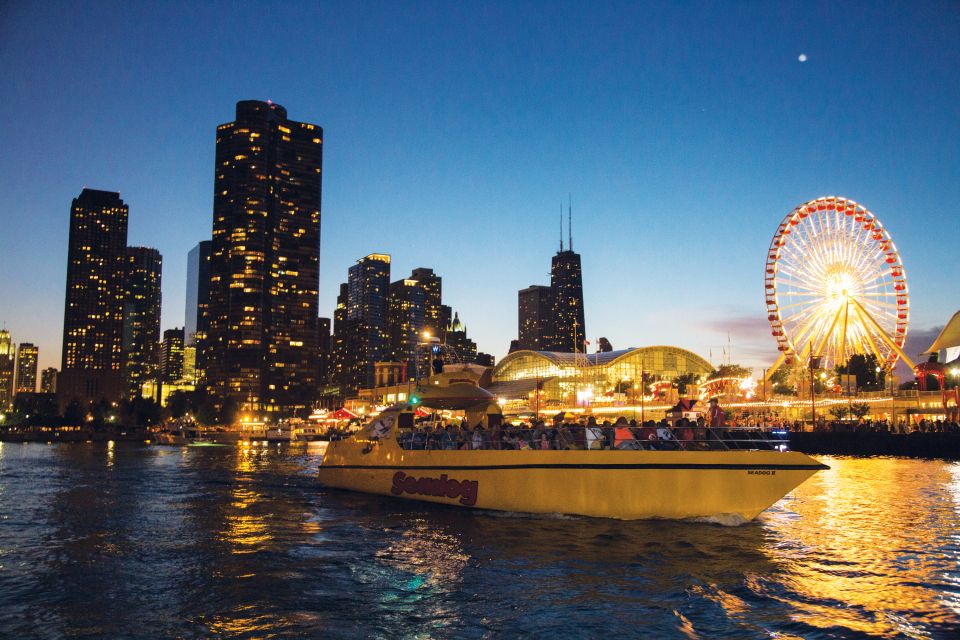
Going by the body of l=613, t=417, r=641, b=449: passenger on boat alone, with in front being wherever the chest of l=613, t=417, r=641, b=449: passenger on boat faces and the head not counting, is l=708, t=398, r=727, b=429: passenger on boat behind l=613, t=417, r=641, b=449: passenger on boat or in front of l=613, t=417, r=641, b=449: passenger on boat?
in front

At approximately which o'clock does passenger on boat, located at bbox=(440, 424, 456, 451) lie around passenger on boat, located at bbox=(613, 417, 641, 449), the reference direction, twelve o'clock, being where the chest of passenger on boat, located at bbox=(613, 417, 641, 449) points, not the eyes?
passenger on boat, located at bbox=(440, 424, 456, 451) is roughly at 7 o'clock from passenger on boat, located at bbox=(613, 417, 641, 449).

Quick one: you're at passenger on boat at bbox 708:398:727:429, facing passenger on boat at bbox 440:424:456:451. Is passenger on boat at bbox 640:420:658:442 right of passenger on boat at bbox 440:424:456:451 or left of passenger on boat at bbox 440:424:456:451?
left

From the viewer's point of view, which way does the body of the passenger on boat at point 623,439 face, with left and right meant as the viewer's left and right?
facing to the right of the viewer

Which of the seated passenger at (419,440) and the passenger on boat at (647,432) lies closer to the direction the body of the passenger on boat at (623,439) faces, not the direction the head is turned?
the passenger on boat

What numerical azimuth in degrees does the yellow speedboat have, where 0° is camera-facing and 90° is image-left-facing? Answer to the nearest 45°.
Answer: approximately 270°

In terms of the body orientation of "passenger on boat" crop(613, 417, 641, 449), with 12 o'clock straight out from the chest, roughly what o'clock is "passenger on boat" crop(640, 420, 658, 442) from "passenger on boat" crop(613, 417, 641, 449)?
"passenger on boat" crop(640, 420, 658, 442) is roughly at 11 o'clock from "passenger on boat" crop(613, 417, 641, 449).
